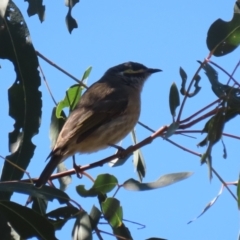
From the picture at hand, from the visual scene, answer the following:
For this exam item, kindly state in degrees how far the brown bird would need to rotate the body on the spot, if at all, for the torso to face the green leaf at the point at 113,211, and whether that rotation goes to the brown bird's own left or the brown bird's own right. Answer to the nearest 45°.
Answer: approximately 90° to the brown bird's own right

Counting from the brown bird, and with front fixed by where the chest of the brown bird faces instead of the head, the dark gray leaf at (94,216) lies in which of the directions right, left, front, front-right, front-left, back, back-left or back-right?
right

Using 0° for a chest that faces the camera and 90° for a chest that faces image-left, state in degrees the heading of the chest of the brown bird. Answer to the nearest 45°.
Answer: approximately 270°
